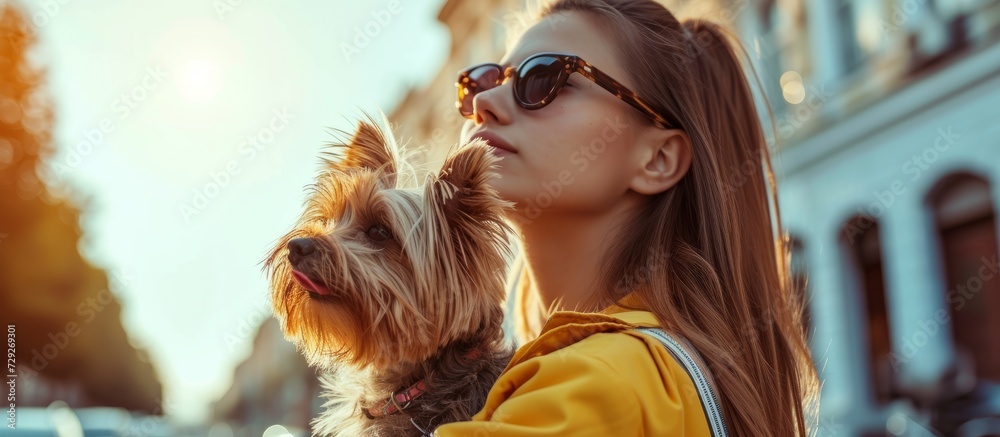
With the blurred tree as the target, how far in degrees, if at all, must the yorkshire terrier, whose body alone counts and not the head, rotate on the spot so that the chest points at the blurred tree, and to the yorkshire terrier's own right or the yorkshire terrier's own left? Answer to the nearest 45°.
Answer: approximately 90° to the yorkshire terrier's own right

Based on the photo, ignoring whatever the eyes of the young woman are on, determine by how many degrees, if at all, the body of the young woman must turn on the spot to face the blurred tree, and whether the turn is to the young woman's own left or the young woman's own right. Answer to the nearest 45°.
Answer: approximately 45° to the young woman's own right

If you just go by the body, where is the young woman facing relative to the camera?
to the viewer's left

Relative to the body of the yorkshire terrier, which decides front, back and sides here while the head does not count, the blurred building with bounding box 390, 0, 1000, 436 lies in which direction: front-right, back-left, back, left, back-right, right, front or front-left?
back

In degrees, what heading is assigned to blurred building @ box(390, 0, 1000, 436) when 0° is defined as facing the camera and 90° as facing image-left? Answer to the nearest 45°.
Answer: approximately 45°

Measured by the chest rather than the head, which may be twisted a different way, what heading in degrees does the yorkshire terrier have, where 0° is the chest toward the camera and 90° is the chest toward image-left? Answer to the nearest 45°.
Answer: approximately 45°
